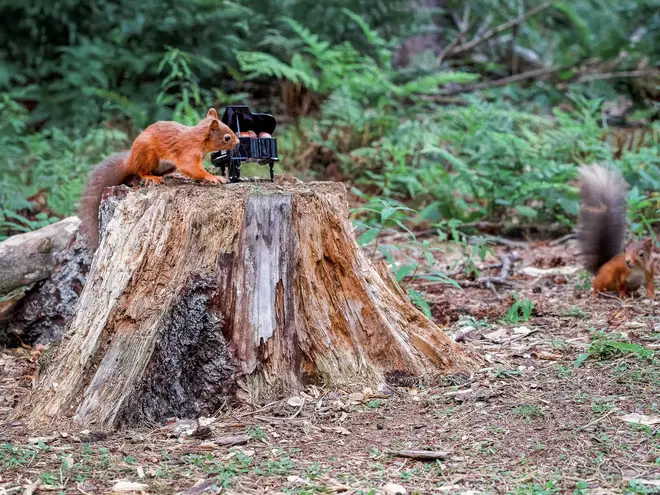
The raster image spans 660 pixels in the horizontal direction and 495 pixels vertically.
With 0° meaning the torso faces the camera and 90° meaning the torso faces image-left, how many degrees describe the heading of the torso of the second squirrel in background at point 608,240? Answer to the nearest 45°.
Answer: approximately 315°

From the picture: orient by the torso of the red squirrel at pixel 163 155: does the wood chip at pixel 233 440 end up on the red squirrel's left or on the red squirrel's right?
on the red squirrel's right

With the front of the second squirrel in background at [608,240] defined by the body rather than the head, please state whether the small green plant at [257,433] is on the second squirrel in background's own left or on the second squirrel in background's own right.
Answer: on the second squirrel in background's own right

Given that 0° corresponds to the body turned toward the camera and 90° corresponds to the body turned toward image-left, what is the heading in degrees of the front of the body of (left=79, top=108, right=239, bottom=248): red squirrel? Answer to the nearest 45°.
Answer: approximately 270°

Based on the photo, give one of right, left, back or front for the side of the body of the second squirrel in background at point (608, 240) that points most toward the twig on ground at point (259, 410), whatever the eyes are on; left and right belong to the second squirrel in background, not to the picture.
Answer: right

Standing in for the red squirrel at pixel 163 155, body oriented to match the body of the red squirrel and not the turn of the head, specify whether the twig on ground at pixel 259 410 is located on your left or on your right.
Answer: on your right

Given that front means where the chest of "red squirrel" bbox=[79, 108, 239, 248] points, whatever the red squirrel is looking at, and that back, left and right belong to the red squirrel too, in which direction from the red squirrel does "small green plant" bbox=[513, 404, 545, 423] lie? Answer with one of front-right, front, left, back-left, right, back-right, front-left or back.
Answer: front-right

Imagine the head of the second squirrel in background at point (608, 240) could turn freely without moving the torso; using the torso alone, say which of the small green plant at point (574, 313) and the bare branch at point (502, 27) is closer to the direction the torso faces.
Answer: the small green plant

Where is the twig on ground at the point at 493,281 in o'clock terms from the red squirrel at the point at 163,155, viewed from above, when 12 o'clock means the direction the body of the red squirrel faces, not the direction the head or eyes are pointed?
The twig on ground is roughly at 11 o'clock from the red squirrel.

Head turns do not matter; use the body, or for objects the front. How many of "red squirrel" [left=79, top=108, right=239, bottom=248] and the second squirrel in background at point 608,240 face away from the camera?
0

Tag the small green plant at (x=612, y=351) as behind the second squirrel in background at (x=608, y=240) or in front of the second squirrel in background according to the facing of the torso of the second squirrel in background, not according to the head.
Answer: in front

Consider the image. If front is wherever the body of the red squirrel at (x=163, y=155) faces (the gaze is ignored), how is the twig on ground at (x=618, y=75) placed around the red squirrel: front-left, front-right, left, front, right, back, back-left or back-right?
front-left
